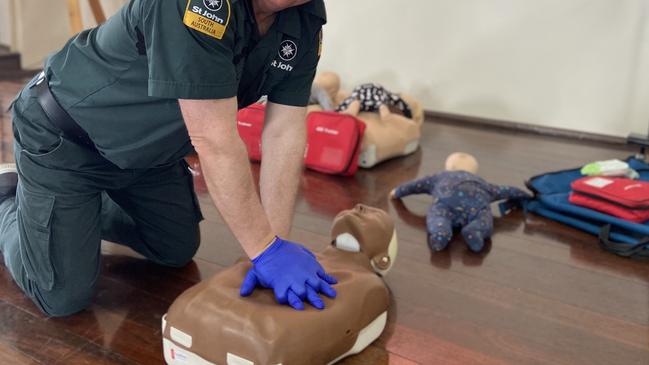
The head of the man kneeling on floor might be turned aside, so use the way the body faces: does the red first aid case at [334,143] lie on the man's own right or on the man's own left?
on the man's own left

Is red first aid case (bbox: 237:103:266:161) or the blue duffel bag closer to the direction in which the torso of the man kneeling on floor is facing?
the blue duffel bag

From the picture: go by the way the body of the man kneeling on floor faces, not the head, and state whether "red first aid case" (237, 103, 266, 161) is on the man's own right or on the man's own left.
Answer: on the man's own left

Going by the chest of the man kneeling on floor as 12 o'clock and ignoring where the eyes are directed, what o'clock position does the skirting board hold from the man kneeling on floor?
The skirting board is roughly at 9 o'clock from the man kneeling on floor.

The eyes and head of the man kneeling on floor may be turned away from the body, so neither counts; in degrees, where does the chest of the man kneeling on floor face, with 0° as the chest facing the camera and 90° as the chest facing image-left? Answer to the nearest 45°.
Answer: approximately 315°

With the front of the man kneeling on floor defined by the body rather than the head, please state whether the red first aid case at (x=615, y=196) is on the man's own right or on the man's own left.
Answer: on the man's own left

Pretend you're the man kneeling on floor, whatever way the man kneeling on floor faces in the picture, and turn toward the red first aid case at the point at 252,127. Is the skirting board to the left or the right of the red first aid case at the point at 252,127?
right

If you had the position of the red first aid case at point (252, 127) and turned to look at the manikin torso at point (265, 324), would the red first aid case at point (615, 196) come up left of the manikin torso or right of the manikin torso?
left

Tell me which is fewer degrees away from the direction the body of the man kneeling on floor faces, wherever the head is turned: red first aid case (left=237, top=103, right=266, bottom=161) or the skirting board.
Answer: the skirting board
